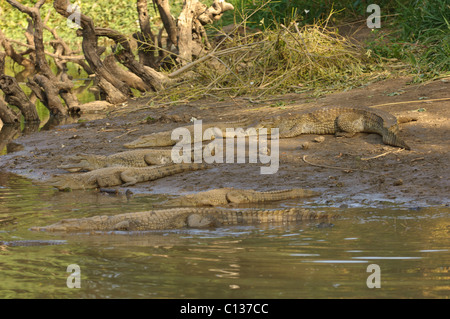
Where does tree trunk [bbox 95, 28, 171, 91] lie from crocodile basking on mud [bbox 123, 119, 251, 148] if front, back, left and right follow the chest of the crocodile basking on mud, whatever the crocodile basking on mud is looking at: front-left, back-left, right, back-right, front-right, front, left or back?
right

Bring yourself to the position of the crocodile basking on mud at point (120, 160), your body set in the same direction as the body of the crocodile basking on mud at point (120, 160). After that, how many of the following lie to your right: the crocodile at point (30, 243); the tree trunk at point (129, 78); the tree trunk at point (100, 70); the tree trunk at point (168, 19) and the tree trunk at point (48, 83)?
4

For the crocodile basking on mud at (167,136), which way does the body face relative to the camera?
to the viewer's left

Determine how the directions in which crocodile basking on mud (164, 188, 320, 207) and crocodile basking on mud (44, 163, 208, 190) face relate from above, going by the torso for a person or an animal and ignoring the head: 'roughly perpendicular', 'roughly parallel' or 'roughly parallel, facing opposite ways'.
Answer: roughly parallel

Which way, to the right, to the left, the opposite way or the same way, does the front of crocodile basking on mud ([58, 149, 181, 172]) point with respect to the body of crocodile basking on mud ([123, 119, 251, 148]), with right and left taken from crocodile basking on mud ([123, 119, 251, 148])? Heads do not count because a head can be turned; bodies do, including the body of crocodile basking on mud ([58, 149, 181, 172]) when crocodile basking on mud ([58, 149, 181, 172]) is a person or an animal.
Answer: the same way

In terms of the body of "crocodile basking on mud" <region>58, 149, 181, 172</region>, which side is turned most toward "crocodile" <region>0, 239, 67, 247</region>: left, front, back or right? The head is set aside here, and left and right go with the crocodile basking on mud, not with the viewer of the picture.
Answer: left

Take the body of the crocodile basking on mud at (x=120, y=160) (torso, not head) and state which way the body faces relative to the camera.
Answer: to the viewer's left

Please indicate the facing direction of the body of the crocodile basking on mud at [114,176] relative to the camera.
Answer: to the viewer's left

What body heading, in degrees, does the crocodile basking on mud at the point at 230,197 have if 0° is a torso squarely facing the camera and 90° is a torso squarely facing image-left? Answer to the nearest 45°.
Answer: approximately 90°

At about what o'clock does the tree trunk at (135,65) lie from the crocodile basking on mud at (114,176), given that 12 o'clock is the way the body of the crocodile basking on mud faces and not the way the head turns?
The tree trunk is roughly at 3 o'clock from the crocodile basking on mud.

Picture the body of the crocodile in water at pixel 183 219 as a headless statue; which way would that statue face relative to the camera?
to the viewer's left

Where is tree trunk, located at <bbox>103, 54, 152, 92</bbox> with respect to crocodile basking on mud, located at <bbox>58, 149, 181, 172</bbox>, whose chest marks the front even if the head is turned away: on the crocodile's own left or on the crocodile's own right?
on the crocodile's own right

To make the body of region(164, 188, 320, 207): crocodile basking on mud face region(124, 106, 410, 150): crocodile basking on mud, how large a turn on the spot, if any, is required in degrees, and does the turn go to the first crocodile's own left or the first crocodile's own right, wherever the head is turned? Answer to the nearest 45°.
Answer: approximately 135° to the first crocodile's own right

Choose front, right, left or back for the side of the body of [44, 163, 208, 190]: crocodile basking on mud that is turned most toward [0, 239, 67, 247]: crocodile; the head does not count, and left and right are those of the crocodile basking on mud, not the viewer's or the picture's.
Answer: left
